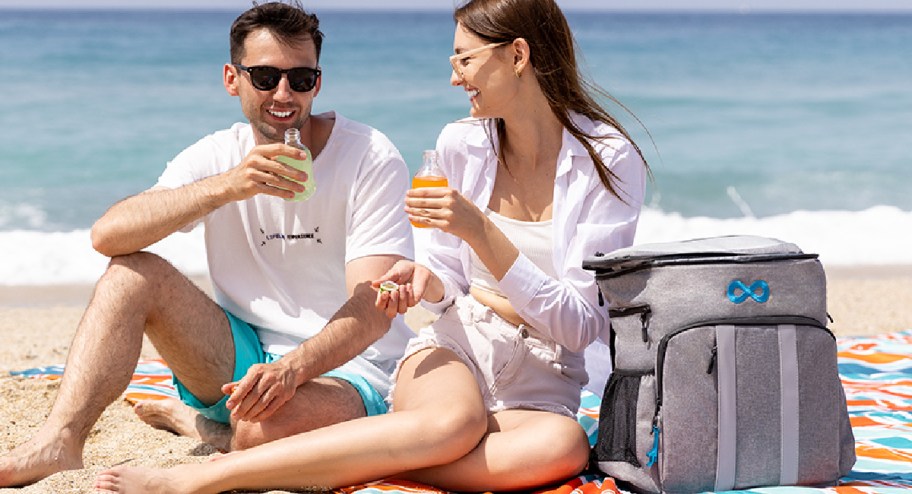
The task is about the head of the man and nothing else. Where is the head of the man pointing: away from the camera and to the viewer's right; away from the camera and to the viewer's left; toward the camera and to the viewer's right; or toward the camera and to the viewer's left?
toward the camera and to the viewer's right

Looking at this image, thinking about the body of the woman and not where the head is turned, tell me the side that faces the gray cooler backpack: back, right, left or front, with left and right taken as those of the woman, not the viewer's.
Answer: left

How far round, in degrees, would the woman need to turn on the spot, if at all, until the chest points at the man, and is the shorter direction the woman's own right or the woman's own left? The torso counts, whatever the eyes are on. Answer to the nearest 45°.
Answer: approximately 45° to the woman's own right

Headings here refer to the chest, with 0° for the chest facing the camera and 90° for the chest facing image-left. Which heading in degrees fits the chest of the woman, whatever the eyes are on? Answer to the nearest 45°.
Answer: approximately 45°

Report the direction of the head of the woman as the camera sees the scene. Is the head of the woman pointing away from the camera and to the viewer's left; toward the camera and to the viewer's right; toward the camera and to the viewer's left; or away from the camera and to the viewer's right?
toward the camera and to the viewer's left

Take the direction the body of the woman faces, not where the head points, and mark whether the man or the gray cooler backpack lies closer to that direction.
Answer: the man
